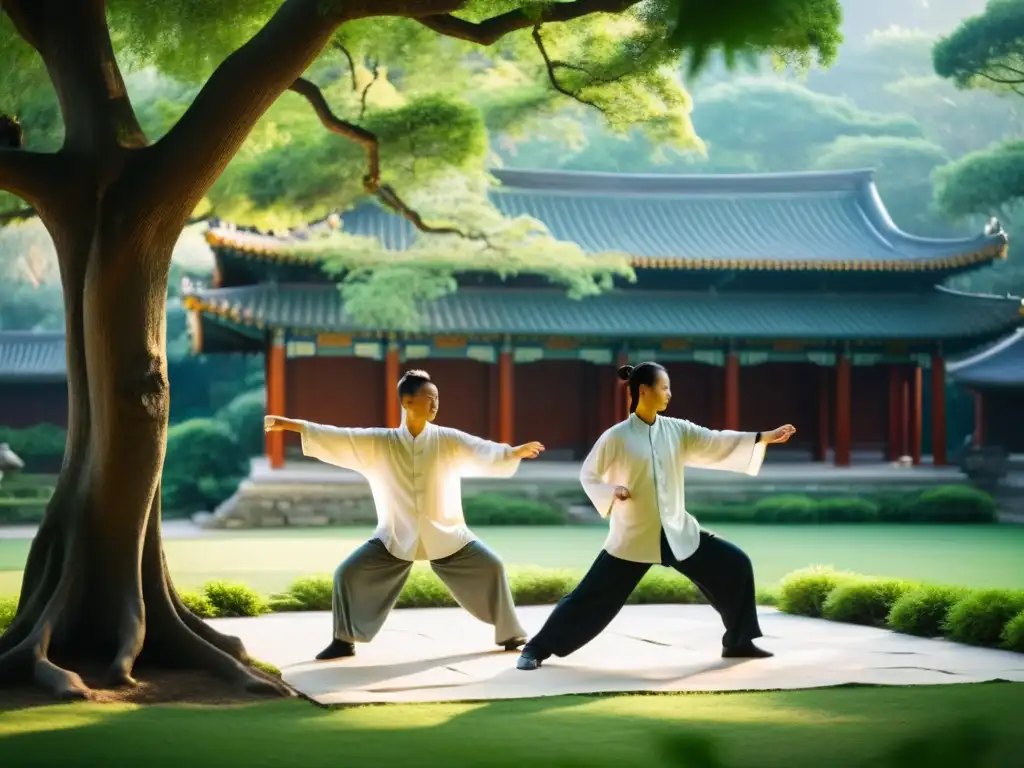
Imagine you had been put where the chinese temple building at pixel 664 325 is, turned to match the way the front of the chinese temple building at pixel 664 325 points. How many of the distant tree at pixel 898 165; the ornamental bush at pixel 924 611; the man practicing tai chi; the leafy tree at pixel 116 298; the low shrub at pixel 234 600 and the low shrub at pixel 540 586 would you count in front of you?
5

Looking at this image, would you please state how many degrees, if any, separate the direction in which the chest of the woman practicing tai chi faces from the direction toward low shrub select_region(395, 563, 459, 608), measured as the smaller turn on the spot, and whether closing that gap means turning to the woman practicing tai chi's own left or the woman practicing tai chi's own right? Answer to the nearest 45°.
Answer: approximately 180°

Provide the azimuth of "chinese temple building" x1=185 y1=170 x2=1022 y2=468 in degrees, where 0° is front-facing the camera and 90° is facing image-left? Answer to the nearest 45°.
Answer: approximately 0°

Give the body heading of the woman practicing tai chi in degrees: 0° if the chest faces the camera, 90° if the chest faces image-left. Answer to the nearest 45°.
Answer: approximately 315°

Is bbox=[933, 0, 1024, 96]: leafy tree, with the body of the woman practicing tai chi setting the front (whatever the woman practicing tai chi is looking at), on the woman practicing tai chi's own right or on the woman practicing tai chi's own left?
on the woman practicing tai chi's own left

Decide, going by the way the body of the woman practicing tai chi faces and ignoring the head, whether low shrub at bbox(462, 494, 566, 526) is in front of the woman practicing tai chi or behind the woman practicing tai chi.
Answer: behind

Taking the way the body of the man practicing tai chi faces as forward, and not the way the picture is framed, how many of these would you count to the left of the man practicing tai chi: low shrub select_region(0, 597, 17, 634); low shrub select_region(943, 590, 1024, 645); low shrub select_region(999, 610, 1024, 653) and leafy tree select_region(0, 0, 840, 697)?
2

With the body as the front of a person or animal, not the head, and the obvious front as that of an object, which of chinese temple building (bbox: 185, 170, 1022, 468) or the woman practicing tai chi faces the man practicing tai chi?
the chinese temple building

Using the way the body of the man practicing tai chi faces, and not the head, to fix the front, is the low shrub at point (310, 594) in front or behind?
behind

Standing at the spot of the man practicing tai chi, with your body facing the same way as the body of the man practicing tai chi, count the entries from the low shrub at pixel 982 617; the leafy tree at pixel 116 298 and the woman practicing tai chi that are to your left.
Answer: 2

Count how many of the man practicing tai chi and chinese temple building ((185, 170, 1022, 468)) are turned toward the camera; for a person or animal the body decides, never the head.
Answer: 2

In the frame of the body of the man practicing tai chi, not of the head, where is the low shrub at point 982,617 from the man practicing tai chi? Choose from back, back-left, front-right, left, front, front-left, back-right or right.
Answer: left

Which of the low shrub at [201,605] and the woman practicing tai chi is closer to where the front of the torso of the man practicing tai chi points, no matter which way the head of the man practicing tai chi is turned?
the woman practicing tai chi
